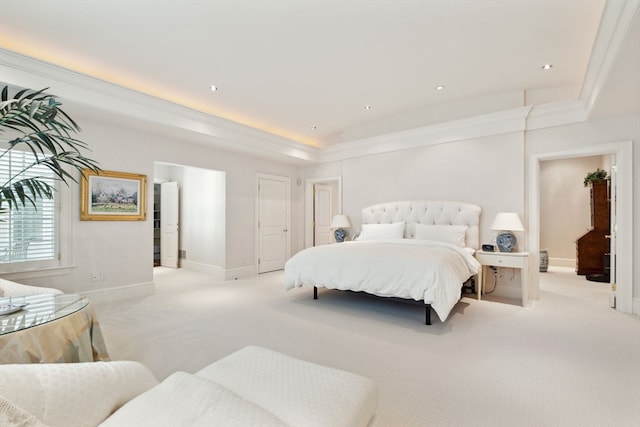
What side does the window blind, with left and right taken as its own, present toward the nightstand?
front

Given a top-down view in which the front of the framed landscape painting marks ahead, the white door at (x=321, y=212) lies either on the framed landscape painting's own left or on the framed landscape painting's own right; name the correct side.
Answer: on the framed landscape painting's own left

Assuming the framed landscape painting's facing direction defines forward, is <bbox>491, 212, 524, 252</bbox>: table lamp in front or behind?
in front

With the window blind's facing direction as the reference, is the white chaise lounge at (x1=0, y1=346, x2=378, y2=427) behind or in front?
in front

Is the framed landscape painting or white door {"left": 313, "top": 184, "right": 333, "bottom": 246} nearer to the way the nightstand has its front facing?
the framed landscape painting

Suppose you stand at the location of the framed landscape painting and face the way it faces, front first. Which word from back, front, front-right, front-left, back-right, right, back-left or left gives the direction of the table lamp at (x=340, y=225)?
front-left

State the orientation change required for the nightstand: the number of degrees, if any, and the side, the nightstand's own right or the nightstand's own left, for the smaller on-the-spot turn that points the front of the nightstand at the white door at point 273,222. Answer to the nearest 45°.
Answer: approximately 45° to the nightstand's own right

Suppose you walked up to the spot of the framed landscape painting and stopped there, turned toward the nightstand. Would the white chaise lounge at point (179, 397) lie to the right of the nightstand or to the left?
right

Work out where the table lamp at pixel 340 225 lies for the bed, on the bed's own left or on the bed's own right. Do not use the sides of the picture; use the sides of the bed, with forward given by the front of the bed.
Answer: on the bed's own right

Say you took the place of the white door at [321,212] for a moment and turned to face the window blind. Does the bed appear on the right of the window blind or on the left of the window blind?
left
